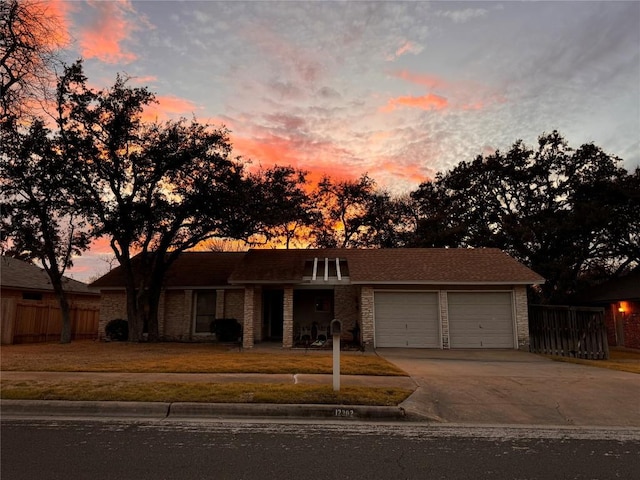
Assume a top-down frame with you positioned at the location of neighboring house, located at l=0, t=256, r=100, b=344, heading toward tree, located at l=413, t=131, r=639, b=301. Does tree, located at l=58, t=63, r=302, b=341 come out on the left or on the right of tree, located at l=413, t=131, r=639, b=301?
right

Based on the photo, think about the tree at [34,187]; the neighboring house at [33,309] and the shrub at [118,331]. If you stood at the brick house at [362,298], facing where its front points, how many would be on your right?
3

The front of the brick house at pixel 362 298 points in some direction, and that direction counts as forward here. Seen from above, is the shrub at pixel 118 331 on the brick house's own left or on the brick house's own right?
on the brick house's own right

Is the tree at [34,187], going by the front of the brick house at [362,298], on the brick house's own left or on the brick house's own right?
on the brick house's own right

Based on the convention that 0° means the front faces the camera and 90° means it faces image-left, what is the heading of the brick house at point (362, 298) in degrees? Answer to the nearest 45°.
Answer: approximately 0°

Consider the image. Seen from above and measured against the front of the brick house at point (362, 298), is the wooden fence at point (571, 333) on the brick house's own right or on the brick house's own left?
on the brick house's own left

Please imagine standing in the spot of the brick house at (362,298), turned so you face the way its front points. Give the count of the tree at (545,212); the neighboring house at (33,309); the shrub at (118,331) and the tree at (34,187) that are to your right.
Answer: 3

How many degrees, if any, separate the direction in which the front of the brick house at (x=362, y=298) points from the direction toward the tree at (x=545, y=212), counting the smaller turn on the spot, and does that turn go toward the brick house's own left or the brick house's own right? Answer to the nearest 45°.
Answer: approximately 135° to the brick house's own left

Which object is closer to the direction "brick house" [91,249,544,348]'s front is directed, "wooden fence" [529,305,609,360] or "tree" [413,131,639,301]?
the wooden fence

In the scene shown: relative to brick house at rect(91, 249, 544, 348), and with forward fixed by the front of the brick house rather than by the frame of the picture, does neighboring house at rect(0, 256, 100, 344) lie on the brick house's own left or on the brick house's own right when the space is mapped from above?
on the brick house's own right

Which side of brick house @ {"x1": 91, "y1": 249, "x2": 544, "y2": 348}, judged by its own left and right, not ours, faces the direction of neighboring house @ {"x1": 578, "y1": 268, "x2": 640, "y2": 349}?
left
